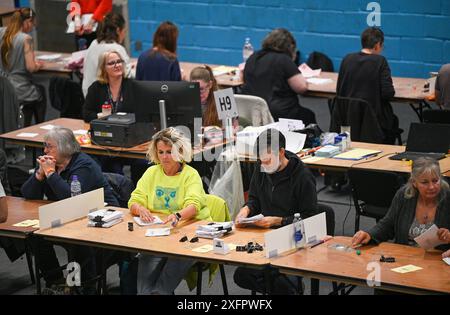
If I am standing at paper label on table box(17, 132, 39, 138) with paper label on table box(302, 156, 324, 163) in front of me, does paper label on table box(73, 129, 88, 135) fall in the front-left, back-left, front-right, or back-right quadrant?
front-left

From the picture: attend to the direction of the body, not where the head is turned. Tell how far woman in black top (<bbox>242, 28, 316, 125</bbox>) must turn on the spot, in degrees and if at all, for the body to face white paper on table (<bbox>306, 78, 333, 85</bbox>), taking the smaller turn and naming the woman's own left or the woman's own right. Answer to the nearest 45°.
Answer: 0° — they already face it

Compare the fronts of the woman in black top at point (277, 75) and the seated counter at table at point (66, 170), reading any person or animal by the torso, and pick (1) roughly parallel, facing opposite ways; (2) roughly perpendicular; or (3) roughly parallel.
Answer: roughly parallel, facing opposite ways

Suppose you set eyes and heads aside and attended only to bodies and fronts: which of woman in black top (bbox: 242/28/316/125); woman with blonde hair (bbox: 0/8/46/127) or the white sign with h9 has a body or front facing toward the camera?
the white sign with h9

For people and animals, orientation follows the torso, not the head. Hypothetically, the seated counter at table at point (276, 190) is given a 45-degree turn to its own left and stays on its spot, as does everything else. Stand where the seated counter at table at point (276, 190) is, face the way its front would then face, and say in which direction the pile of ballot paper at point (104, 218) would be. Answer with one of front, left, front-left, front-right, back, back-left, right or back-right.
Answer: right

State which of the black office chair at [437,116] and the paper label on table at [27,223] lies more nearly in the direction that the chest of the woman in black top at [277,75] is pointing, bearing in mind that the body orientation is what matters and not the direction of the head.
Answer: the black office chair

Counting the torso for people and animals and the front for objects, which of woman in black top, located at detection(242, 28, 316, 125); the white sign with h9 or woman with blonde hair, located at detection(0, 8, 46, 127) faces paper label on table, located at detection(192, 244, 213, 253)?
the white sign with h9

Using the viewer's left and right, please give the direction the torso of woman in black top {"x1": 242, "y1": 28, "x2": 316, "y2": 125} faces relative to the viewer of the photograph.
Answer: facing away from the viewer and to the right of the viewer

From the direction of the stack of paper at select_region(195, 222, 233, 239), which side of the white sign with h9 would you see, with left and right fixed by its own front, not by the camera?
front

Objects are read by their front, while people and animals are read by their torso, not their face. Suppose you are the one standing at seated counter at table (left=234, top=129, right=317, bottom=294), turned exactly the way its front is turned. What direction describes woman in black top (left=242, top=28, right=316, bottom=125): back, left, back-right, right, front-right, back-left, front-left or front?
back-right

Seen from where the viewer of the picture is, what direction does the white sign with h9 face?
facing the viewer

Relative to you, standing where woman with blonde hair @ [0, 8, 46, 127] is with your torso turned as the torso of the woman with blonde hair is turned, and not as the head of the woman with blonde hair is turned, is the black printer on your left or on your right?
on your right

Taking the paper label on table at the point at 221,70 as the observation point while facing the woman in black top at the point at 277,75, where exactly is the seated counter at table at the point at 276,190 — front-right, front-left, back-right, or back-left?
front-right

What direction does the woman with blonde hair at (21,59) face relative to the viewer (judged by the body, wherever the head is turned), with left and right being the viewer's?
facing away from the viewer and to the right of the viewer

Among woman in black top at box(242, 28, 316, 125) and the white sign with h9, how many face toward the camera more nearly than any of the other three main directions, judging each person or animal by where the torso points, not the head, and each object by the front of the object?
1

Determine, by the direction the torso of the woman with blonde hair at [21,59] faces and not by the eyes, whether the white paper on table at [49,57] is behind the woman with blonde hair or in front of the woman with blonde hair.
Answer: in front

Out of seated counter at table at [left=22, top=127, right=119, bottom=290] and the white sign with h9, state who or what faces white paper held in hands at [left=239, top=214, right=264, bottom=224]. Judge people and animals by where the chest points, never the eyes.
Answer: the white sign with h9

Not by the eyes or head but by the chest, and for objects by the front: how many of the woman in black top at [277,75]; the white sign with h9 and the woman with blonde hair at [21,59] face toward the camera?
1
